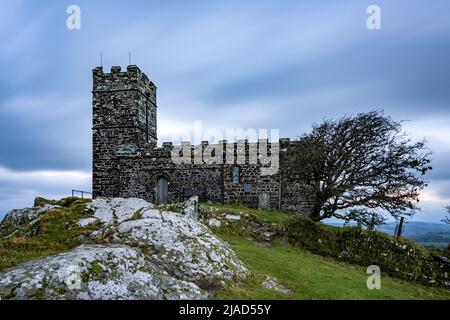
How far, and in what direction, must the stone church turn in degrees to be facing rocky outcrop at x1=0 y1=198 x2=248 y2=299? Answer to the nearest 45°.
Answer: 0° — it already faces it

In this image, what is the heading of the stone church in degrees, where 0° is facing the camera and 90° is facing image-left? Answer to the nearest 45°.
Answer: approximately 0°

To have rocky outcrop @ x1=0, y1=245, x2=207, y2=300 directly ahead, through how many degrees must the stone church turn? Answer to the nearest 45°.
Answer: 0° — it already faces it

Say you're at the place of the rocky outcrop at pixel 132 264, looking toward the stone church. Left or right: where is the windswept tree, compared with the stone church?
right

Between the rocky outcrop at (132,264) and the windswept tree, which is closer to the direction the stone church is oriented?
the rocky outcrop

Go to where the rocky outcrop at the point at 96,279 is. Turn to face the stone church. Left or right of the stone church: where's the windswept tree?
right

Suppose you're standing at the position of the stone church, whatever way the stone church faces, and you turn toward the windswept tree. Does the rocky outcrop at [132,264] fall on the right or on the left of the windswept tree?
right

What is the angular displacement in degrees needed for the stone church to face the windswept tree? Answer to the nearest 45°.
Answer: approximately 45° to its left

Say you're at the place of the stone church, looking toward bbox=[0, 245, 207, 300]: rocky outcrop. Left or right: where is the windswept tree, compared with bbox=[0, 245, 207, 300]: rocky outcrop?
left

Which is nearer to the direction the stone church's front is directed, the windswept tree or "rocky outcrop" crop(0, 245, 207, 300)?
the rocky outcrop
